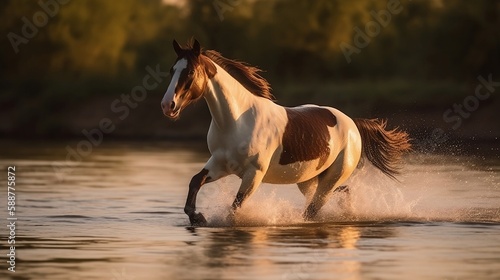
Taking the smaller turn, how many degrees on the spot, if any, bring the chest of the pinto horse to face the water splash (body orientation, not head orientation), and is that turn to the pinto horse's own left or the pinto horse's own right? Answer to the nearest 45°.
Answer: approximately 180°

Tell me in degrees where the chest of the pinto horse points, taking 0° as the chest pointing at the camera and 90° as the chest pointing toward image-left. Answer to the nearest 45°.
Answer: approximately 45°
